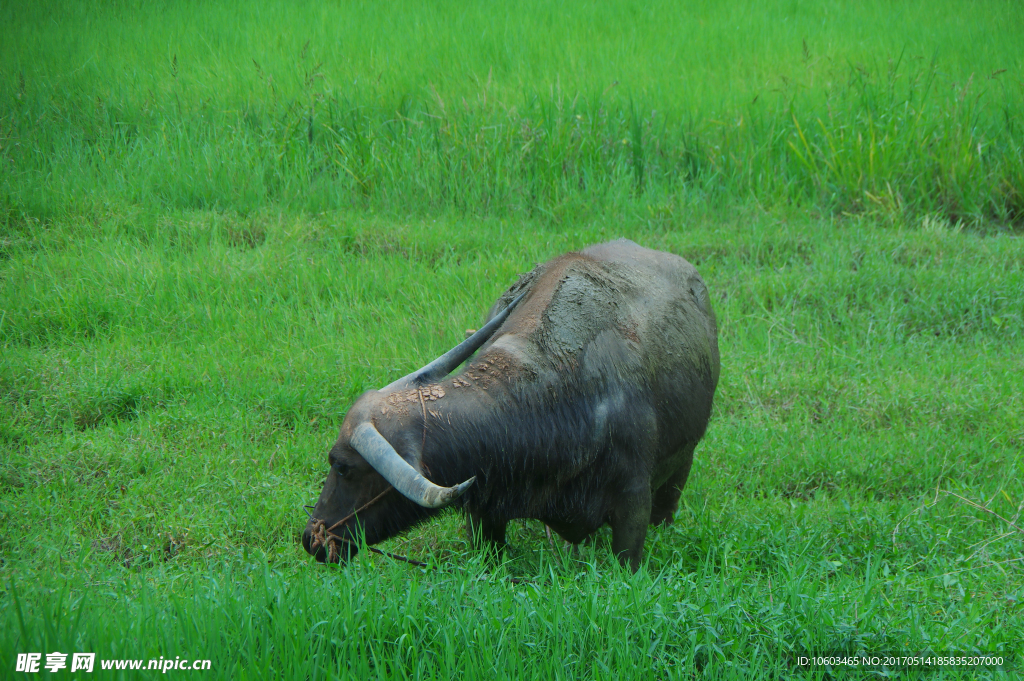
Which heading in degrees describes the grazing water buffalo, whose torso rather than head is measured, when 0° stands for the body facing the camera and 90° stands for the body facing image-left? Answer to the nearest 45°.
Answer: approximately 45°
